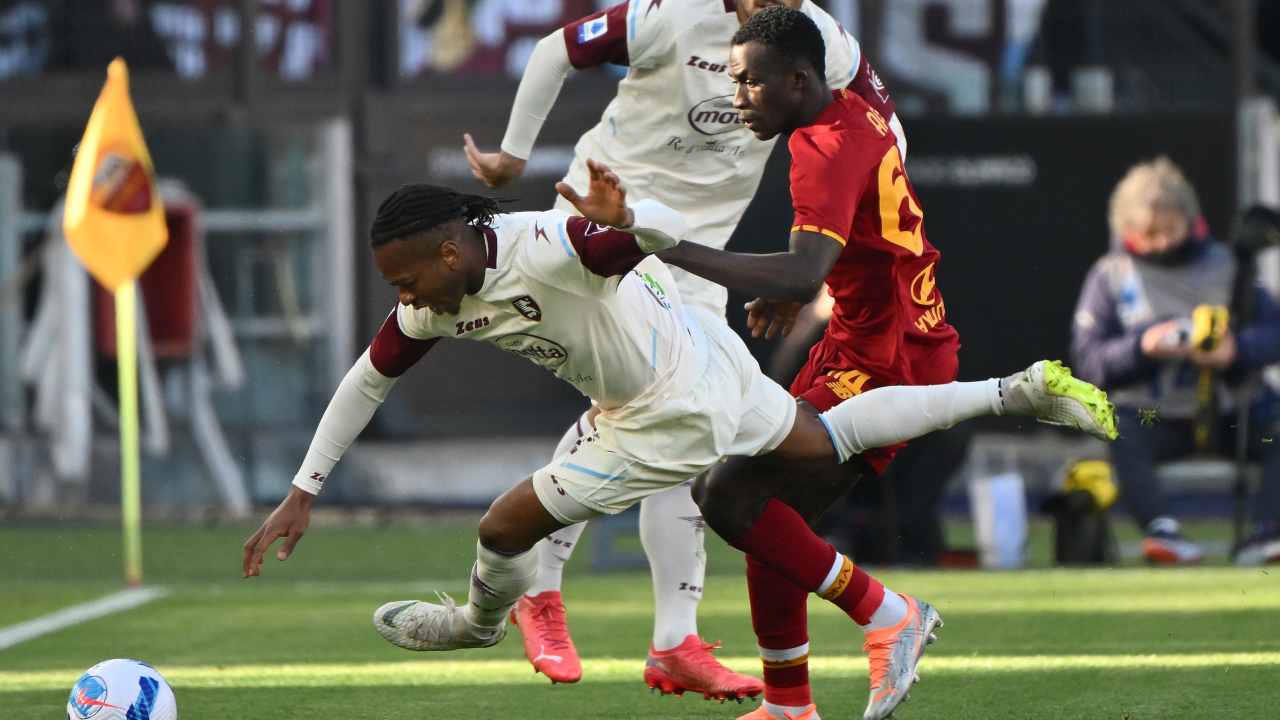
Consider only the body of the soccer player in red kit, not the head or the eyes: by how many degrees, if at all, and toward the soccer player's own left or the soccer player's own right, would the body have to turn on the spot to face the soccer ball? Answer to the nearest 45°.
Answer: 0° — they already face it

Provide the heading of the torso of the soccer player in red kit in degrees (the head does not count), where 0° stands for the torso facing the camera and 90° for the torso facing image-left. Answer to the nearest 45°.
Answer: approximately 90°

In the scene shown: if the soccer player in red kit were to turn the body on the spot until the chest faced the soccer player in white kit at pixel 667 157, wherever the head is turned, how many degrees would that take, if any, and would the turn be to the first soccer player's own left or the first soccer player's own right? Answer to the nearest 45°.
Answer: approximately 45° to the first soccer player's own right
